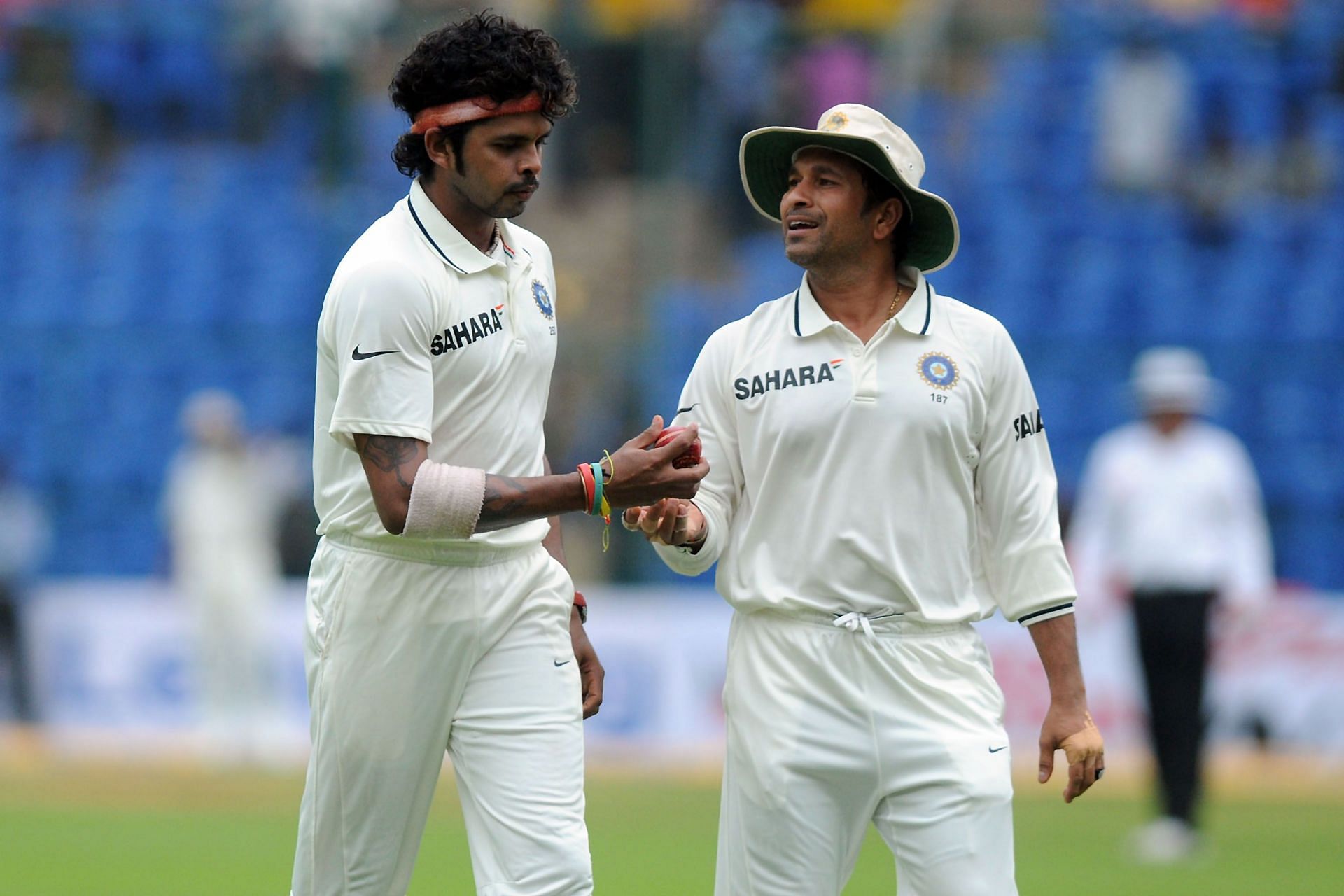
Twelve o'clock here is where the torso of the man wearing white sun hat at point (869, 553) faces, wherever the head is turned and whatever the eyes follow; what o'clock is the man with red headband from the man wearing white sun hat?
The man with red headband is roughly at 3 o'clock from the man wearing white sun hat.

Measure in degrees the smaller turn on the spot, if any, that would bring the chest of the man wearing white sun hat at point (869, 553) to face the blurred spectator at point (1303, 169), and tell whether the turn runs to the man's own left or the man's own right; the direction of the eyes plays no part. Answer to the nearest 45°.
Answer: approximately 180°

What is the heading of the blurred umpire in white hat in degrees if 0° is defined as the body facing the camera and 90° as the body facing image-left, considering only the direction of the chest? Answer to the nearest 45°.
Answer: approximately 0°

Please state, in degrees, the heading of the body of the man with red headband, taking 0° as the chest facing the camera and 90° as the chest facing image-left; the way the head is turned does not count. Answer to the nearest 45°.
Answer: approximately 315°

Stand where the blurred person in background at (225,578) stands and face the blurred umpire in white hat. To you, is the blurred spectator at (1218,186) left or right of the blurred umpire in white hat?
left

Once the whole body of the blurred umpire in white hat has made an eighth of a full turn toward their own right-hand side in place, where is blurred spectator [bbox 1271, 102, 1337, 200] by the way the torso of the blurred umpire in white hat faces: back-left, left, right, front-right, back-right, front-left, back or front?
back-right

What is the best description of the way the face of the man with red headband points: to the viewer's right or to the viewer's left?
to the viewer's right

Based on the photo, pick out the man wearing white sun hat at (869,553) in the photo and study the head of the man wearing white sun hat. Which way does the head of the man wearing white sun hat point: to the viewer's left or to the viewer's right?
to the viewer's left

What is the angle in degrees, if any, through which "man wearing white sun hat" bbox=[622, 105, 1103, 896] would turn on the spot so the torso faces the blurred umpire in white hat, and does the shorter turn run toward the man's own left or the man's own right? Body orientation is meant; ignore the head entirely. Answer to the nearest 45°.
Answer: approximately 180°

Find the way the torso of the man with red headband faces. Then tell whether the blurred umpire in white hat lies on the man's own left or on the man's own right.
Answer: on the man's own left

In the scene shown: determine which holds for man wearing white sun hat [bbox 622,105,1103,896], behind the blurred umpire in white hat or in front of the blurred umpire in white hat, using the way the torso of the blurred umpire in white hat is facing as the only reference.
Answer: in front

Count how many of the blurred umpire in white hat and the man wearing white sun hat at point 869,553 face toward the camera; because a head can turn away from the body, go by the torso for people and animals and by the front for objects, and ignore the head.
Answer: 2

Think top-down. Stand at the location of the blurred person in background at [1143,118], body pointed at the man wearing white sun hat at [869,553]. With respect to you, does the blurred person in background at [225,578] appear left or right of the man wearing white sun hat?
right

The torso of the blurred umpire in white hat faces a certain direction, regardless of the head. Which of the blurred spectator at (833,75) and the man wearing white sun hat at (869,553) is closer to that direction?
the man wearing white sun hat
